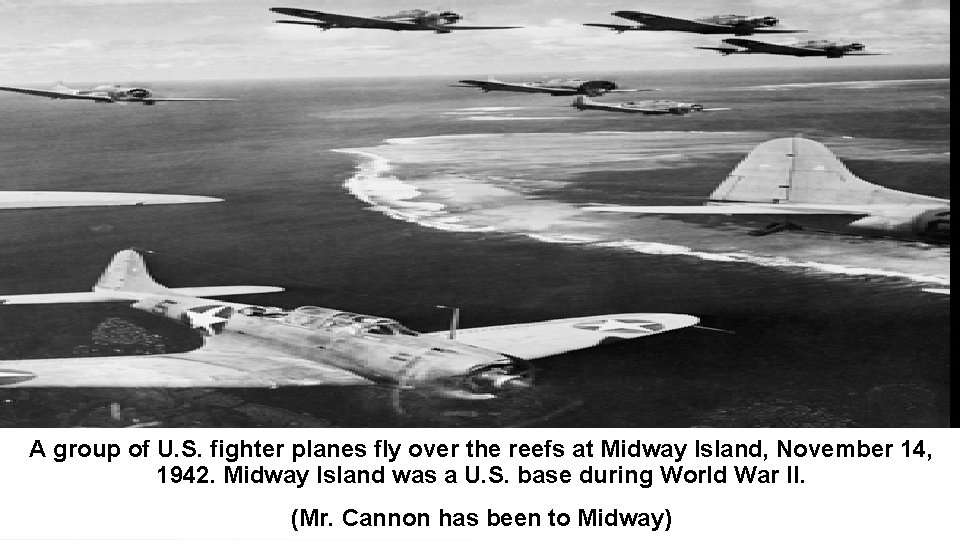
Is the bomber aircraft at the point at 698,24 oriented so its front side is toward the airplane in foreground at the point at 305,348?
no

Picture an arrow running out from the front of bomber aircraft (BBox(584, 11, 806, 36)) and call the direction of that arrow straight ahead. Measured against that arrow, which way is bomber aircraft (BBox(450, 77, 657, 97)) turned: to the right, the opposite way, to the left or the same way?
the same way

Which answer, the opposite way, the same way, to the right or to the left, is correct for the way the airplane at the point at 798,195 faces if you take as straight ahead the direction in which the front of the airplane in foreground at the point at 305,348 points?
the same way

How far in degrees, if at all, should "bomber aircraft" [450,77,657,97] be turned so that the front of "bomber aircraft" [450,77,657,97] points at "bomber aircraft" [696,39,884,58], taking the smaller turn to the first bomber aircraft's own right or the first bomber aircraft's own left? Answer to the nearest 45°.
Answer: approximately 45° to the first bomber aircraft's own left

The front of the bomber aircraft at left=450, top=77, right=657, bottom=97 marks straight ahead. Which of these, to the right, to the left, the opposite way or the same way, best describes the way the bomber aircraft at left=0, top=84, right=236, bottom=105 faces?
the same way

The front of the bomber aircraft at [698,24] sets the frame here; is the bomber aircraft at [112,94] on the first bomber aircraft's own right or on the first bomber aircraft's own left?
on the first bomber aircraft's own right

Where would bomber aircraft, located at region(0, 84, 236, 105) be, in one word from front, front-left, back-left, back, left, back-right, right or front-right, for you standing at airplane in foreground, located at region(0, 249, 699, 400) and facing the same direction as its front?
back

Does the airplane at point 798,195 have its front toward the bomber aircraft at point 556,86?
no

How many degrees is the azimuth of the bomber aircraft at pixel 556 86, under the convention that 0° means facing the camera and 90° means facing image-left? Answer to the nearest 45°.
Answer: approximately 315°

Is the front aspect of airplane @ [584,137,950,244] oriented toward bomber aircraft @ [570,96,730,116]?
no

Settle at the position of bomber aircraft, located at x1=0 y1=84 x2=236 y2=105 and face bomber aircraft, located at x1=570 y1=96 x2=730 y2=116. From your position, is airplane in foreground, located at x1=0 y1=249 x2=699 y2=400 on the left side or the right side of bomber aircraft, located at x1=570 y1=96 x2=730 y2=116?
right

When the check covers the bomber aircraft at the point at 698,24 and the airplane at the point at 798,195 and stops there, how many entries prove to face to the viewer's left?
0

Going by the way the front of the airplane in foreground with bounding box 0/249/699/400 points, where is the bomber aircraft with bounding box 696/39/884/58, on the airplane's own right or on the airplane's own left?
on the airplane's own left

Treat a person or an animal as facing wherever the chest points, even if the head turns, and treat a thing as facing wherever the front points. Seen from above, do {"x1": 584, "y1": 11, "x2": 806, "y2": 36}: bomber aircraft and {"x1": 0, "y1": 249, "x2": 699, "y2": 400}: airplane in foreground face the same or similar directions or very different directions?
same or similar directions

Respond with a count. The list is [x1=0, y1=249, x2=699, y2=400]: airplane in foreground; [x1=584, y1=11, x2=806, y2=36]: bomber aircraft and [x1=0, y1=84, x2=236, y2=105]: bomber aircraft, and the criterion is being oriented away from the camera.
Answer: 0

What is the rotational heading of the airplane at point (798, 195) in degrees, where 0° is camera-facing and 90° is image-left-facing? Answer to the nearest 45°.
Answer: approximately 315°

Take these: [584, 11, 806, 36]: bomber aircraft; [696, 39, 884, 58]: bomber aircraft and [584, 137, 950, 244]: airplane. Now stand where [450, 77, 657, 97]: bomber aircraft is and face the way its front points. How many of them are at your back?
0

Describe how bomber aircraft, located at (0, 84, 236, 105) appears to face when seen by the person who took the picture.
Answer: facing the viewer and to the right of the viewer
